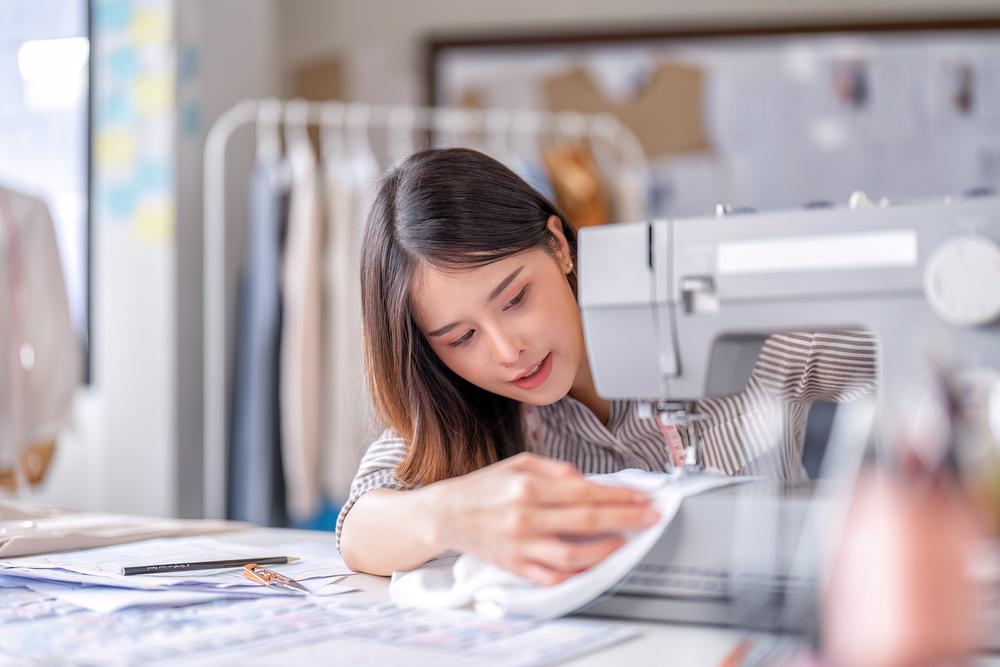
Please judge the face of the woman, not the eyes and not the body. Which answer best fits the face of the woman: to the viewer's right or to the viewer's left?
to the viewer's right

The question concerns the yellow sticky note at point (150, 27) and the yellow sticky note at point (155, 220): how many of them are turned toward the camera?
2

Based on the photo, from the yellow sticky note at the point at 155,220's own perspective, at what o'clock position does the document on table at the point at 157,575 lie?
The document on table is roughly at 12 o'clock from the yellow sticky note.

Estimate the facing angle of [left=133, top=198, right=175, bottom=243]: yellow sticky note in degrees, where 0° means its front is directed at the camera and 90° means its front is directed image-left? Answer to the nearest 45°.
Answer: approximately 0°

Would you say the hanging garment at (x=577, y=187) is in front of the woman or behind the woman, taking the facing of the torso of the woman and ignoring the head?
behind

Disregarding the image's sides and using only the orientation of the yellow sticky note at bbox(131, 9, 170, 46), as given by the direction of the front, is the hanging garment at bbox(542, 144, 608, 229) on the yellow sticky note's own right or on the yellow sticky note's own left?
on the yellow sticky note's own left
